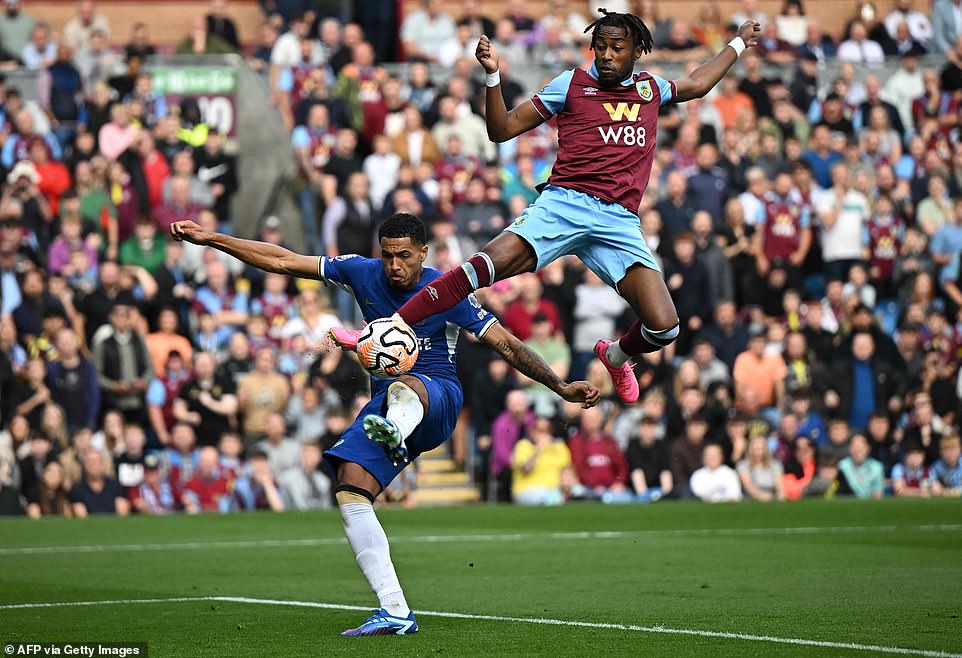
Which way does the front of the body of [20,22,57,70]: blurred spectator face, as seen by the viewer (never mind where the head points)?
toward the camera

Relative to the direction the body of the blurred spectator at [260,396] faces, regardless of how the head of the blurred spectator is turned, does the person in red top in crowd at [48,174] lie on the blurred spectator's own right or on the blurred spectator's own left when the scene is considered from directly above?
on the blurred spectator's own right

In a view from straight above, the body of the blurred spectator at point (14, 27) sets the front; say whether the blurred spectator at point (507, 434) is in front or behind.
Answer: in front

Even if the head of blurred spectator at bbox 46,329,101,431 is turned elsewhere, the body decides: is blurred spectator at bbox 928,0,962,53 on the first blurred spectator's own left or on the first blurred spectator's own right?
on the first blurred spectator's own left

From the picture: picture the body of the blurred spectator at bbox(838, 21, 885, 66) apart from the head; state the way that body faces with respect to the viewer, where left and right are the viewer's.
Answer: facing the viewer

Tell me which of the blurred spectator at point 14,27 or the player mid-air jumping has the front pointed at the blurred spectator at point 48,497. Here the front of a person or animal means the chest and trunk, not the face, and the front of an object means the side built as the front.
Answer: the blurred spectator at point 14,27

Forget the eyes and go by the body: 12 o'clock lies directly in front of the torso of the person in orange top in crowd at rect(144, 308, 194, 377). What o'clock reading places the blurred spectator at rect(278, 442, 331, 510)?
The blurred spectator is roughly at 10 o'clock from the person in orange top in crowd.

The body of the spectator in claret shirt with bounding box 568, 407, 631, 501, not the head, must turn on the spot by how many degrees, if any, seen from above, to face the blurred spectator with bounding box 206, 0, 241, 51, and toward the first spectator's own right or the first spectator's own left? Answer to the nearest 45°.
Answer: approximately 135° to the first spectator's own right

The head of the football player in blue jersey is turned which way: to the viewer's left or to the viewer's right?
to the viewer's left

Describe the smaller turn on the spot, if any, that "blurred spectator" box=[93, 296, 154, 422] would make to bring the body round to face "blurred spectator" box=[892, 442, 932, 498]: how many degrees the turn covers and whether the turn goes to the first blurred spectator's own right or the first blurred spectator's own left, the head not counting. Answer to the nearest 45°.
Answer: approximately 90° to the first blurred spectator's own left

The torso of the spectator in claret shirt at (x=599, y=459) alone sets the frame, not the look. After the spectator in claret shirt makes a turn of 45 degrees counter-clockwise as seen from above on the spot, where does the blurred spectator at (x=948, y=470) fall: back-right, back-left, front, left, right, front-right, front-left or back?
front-left

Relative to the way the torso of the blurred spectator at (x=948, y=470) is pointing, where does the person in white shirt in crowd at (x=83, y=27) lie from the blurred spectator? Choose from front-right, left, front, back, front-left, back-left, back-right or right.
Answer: right

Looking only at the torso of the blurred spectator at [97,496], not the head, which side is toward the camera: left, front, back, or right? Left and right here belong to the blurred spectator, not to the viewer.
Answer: front

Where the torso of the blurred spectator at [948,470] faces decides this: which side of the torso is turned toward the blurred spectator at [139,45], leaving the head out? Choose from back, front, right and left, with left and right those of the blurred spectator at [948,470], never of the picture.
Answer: right

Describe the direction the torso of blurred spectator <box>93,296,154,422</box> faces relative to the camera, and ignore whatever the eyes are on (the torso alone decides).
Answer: toward the camera

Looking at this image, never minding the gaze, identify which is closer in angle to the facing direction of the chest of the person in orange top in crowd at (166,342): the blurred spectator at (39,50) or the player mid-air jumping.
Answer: the player mid-air jumping
